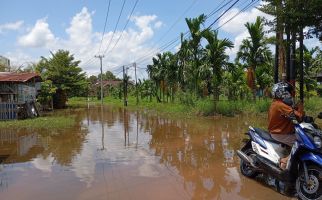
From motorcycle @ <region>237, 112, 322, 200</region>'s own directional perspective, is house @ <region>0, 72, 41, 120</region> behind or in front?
behind

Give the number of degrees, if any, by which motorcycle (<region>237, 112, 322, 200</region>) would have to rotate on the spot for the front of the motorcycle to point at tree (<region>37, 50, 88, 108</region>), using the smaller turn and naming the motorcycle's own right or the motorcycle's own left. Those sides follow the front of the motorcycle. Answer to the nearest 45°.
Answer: approximately 180°

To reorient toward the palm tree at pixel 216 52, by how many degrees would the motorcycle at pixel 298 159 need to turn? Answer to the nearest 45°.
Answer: approximately 135° to its left

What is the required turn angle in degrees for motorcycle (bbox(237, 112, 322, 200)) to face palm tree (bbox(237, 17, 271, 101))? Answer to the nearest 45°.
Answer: approximately 135° to its left

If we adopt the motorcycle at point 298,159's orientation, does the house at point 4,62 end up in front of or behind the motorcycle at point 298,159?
behind

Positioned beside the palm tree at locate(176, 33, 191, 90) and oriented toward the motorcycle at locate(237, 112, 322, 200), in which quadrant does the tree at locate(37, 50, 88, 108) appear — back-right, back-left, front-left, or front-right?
front-right

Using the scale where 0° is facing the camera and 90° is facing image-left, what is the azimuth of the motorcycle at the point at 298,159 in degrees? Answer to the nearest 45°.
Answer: approximately 315°
